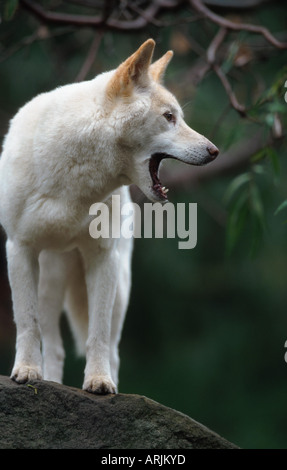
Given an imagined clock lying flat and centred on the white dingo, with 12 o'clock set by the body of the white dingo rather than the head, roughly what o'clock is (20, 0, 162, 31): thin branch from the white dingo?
The thin branch is roughly at 6 o'clock from the white dingo.

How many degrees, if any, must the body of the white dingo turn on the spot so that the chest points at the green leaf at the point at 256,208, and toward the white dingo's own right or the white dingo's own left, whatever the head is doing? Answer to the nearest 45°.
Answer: approximately 135° to the white dingo's own left

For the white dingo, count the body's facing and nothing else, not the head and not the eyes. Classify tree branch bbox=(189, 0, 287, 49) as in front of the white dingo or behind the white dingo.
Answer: behind

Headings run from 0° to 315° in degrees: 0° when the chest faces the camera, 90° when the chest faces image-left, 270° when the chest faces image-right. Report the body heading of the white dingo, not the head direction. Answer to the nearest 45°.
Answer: approximately 0°

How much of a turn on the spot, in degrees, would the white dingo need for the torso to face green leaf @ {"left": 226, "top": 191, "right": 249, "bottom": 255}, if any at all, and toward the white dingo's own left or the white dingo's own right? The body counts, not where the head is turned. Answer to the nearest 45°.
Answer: approximately 135° to the white dingo's own left
